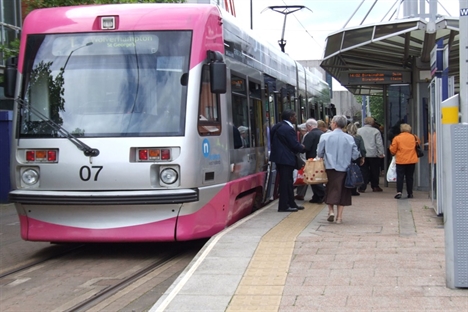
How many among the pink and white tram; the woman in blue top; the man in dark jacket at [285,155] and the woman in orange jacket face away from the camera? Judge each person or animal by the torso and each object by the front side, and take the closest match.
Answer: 2

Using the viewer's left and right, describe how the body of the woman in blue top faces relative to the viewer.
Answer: facing away from the viewer

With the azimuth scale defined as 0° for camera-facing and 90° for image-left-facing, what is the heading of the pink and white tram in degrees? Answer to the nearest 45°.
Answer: approximately 45°

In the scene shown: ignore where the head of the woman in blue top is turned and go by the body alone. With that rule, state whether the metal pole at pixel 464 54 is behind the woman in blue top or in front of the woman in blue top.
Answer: behind

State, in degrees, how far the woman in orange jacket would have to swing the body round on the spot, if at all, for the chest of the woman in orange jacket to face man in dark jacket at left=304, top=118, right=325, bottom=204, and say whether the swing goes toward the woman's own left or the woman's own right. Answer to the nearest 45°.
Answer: approximately 135° to the woman's own left

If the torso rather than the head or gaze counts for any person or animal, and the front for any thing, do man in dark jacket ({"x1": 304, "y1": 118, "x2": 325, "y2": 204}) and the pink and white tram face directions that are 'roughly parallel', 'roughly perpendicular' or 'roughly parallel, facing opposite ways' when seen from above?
roughly perpendicular

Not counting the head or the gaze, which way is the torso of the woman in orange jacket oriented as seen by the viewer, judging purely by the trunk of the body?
away from the camera
